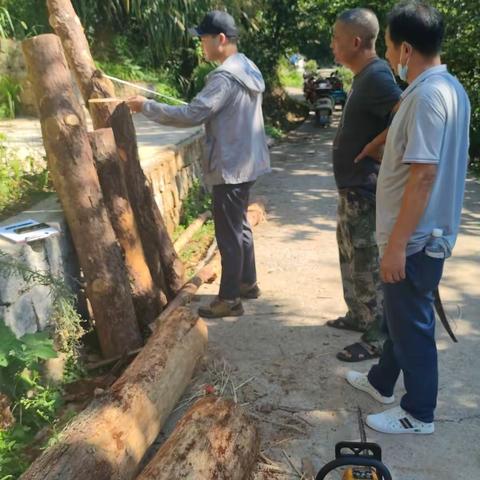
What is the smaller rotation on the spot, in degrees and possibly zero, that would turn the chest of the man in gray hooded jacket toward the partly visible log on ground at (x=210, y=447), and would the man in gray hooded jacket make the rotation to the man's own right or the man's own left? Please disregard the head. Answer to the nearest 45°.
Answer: approximately 90° to the man's own left

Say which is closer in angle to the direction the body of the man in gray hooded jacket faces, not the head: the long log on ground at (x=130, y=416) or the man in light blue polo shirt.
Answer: the long log on ground

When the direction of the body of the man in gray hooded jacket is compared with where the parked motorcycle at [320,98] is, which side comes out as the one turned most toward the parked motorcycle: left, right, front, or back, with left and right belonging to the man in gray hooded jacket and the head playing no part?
right

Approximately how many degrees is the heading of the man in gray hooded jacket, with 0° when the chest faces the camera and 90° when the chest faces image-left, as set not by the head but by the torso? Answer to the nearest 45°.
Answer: approximately 90°

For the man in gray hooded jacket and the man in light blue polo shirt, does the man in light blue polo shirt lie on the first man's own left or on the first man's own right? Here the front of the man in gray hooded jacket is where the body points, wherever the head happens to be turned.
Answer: on the first man's own left

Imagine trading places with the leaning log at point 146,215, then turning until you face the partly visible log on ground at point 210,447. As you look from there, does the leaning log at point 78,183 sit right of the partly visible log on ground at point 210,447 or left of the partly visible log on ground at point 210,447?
right

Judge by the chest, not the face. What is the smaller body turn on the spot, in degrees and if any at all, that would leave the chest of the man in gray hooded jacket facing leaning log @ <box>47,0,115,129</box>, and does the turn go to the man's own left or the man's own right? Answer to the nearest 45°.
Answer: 0° — they already face it

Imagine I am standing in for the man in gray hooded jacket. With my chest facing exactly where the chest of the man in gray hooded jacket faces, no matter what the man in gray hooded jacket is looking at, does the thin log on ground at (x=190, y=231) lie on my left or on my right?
on my right

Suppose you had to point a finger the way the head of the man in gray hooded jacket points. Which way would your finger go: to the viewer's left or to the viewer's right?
to the viewer's left

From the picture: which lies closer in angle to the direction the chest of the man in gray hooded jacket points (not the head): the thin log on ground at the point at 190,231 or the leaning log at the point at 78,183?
the leaning log
